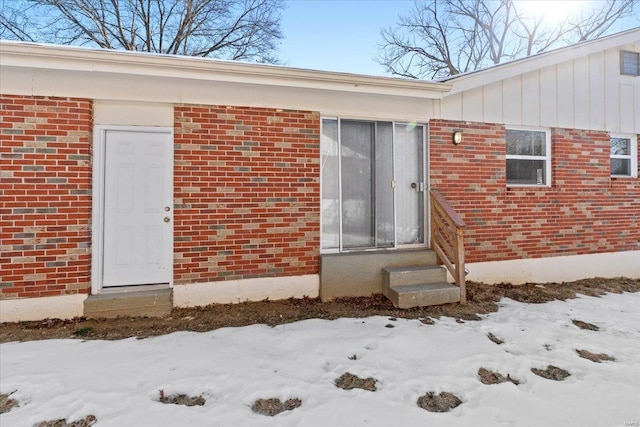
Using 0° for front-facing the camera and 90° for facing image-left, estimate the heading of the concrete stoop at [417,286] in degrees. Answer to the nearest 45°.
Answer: approximately 0°

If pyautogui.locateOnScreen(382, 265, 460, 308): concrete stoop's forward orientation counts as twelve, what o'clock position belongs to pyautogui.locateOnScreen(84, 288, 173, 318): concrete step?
The concrete step is roughly at 2 o'clock from the concrete stoop.
